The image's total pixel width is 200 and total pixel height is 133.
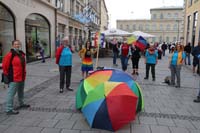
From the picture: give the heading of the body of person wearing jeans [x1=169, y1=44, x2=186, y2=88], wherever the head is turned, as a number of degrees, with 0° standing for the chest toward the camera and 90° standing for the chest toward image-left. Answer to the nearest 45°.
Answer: approximately 45°

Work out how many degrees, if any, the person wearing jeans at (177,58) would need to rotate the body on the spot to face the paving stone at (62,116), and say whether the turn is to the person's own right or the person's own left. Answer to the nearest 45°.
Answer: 0° — they already face it

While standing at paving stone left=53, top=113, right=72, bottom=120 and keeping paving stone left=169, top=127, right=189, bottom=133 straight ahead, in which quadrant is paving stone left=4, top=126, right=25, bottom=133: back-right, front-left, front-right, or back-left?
back-right
